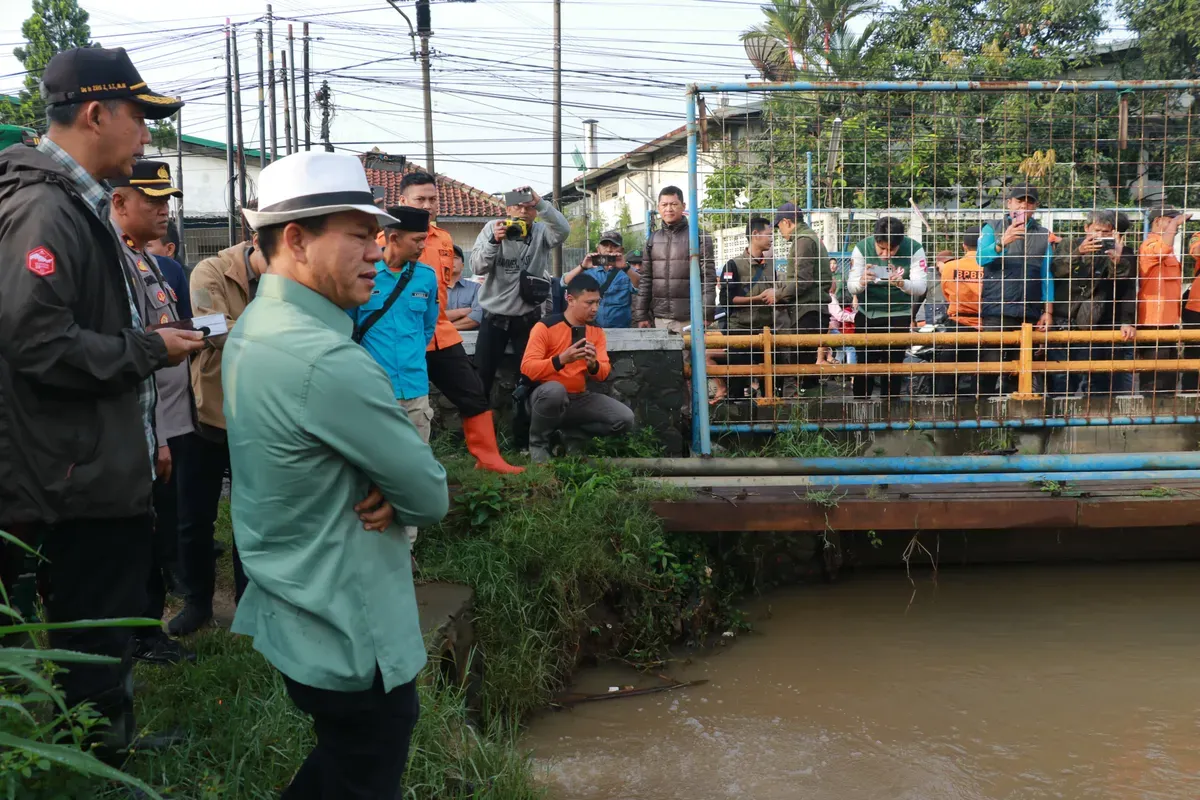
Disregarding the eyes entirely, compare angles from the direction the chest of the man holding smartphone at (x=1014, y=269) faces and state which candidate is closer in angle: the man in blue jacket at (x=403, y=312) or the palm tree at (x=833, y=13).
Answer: the man in blue jacket

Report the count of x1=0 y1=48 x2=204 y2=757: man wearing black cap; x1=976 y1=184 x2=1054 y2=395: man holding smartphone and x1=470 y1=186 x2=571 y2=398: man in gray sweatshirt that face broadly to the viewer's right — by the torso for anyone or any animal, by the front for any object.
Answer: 1

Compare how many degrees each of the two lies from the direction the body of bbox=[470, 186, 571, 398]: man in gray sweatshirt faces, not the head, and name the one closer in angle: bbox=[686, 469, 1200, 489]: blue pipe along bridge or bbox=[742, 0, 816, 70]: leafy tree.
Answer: the blue pipe along bridge

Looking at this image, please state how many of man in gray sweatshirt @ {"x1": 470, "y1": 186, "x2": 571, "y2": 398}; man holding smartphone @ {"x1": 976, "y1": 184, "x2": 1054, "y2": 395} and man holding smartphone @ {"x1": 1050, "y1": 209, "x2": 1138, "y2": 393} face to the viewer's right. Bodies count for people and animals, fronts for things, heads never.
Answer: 0

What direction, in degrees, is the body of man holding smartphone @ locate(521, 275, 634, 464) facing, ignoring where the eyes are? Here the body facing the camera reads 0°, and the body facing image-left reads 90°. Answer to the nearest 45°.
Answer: approximately 315°

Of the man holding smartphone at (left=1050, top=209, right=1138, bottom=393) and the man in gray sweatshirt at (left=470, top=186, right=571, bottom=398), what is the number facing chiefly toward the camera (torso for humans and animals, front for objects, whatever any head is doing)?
2

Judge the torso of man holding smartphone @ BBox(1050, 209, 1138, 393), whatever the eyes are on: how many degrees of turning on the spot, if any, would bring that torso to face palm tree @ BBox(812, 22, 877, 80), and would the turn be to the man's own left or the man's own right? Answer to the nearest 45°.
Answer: approximately 180°

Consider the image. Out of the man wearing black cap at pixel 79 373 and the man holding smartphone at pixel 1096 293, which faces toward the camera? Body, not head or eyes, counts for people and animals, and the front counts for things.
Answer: the man holding smartphone

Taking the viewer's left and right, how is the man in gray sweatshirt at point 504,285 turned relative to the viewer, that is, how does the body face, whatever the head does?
facing the viewer

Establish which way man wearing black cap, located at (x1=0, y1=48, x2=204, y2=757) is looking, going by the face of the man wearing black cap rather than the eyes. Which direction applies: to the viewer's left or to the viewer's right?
to the viewer's right

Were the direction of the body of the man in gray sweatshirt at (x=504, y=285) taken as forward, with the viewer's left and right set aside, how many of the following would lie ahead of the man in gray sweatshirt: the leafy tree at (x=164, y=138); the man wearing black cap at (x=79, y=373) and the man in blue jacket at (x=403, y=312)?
2

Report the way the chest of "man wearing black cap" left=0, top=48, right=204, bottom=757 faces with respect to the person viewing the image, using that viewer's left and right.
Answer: facing to the right of the viewer
